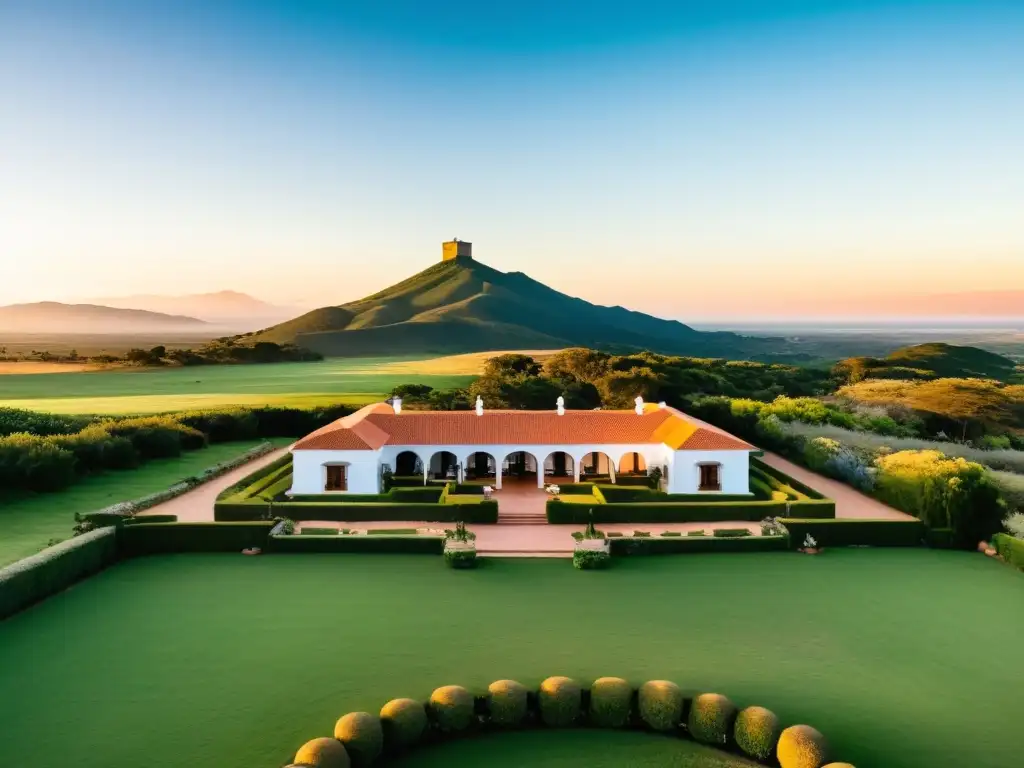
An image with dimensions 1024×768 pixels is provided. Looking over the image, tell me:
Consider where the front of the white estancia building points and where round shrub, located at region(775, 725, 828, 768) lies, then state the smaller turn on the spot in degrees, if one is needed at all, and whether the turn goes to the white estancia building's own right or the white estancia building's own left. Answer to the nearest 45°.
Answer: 0° — it already faces it

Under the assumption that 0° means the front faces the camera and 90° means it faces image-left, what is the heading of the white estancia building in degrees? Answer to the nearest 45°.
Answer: approximately 0°

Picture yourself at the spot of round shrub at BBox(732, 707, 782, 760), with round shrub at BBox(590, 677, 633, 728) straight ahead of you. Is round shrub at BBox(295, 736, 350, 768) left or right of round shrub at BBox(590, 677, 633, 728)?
left

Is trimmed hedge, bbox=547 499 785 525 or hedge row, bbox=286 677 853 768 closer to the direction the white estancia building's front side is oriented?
the hedge row

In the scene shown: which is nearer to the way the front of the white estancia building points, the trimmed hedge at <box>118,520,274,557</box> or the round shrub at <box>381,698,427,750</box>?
the round shrub

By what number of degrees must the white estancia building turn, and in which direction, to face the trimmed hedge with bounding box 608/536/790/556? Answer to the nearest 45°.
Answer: approximately 45° to its left

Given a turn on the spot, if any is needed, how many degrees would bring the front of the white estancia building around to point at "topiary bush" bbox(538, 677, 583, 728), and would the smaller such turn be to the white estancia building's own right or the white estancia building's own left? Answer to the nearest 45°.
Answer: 0° — it already faces it

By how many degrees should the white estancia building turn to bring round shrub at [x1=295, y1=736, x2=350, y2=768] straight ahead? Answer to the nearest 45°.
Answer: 0° — it already faces it

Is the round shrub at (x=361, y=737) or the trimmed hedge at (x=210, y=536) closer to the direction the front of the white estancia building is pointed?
the round shrub

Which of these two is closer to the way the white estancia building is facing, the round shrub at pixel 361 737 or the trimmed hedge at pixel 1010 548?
the round shrub

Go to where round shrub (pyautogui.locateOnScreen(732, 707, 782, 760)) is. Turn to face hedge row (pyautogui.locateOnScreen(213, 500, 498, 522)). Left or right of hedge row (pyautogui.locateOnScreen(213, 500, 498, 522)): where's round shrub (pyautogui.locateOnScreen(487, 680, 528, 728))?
left
